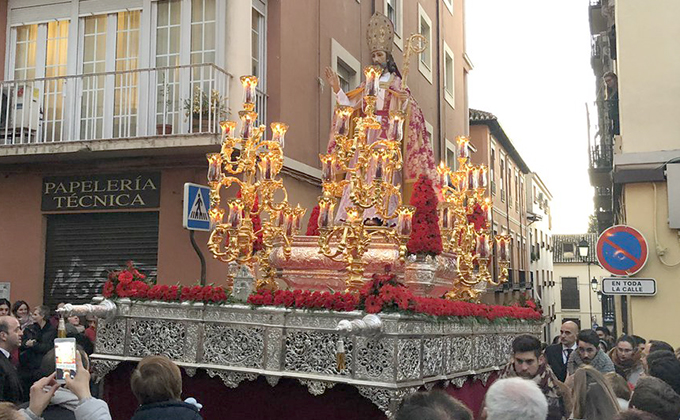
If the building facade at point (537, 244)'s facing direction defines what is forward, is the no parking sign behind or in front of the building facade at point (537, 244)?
in front

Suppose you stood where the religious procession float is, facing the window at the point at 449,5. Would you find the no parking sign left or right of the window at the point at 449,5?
right

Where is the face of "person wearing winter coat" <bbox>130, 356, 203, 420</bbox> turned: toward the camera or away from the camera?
away from the camera

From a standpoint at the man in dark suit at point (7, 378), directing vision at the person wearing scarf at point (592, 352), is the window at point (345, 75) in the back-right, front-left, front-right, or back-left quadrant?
front-left

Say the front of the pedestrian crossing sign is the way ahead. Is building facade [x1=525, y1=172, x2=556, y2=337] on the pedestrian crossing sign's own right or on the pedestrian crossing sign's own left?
on the pedestrian crossing sign's own left

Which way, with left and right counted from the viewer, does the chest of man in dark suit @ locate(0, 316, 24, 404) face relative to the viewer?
facing to the right of the viewer

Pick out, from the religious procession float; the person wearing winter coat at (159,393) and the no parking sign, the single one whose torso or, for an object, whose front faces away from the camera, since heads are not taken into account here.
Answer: the person wearing winter coat

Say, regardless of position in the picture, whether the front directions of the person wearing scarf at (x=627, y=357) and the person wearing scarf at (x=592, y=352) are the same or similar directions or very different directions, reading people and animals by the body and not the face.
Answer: same or similar directions

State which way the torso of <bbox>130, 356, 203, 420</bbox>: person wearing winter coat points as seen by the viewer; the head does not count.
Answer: away from the camera

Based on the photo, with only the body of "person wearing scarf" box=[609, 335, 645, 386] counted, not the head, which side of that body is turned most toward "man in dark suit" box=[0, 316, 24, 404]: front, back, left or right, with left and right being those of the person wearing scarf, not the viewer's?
front

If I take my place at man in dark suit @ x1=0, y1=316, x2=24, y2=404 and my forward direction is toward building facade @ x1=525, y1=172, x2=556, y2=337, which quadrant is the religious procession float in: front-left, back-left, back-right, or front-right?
front-right

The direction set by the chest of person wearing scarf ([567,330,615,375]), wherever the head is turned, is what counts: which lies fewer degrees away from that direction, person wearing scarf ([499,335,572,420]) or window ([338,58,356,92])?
the person wearing scarf
